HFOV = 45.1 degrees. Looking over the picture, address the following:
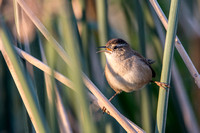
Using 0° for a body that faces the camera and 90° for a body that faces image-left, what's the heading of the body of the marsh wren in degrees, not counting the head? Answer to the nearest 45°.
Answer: approximately 45°

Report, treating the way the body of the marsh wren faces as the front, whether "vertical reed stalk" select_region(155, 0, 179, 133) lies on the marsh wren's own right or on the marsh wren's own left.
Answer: on the marsh wren's own left
